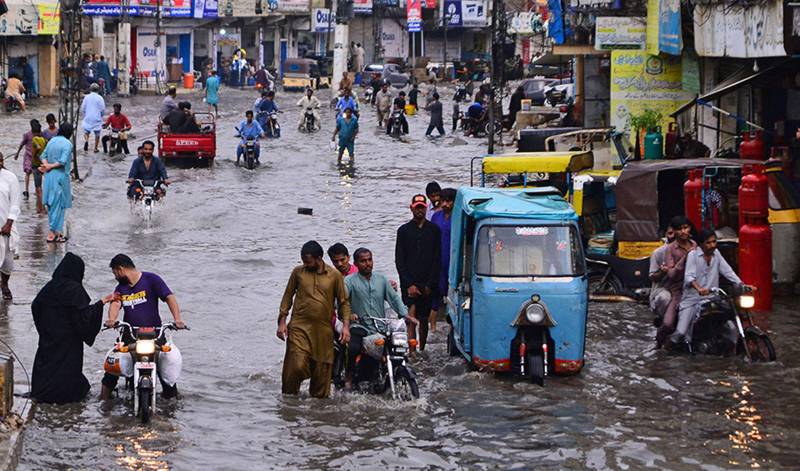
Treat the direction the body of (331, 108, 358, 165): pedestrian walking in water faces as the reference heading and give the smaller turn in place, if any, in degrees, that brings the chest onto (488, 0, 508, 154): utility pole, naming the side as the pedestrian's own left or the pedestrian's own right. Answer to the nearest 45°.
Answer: approximately 135° to the pedestrian's own left

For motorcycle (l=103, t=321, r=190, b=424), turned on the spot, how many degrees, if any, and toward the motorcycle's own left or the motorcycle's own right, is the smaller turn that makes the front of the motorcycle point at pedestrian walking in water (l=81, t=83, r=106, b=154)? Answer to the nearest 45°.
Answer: approximately 180°

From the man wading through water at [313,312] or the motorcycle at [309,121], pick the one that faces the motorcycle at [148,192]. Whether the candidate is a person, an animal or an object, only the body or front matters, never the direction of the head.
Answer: the motorcycle at [309,121]

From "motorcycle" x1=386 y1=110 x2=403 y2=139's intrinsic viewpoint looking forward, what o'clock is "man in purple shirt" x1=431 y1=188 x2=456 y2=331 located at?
The man in purple shirt is roughly at 12 o'clock from the motorcycle.

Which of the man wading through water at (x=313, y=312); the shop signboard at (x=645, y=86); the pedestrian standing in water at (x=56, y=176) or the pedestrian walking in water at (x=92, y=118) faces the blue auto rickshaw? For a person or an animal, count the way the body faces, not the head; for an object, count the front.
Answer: the shop signboard

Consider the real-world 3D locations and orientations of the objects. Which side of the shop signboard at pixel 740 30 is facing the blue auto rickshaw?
front

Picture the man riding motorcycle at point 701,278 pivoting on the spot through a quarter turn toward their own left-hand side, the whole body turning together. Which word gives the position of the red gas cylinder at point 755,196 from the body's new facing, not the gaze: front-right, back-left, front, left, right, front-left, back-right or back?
front-left

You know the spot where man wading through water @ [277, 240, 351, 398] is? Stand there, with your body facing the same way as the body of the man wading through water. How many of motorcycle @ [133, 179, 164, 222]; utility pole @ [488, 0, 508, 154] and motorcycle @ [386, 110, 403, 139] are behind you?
3

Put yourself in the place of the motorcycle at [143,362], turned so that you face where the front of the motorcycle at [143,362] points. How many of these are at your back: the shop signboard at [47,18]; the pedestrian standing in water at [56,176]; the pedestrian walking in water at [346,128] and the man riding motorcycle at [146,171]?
4
